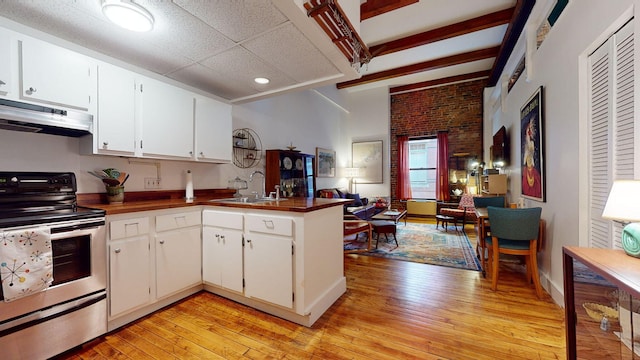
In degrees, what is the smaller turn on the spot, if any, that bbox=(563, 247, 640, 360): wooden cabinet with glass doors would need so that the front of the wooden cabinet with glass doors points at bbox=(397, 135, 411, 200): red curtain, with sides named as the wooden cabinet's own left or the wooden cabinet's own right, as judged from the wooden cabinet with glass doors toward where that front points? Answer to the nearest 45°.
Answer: approximately 90° to the wooden cabinet's own right

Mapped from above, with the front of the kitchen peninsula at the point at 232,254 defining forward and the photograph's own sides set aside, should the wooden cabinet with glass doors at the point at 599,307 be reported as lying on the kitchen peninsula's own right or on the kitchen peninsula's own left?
on the kitchen peninsula's own left

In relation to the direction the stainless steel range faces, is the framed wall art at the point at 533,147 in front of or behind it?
in front

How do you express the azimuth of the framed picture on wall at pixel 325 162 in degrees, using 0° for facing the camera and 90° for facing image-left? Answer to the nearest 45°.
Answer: approximately 315°

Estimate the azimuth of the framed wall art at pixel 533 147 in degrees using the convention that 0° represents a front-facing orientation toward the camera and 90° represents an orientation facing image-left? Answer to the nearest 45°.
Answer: approximately 90°

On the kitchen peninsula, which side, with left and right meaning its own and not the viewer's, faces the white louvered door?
left

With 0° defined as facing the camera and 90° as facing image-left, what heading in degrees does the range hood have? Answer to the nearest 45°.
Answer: approximately 315°

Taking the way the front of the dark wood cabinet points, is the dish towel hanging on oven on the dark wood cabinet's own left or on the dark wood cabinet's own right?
on the dark wood cabinet's own right

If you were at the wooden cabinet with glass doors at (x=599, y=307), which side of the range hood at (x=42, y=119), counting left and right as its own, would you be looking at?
front

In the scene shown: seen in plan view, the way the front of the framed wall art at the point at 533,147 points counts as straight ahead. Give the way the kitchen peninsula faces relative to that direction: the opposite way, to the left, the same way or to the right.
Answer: to the left

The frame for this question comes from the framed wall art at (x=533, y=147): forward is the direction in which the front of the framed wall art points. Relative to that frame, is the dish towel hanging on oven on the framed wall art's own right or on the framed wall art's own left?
on the framed wall art's own left
